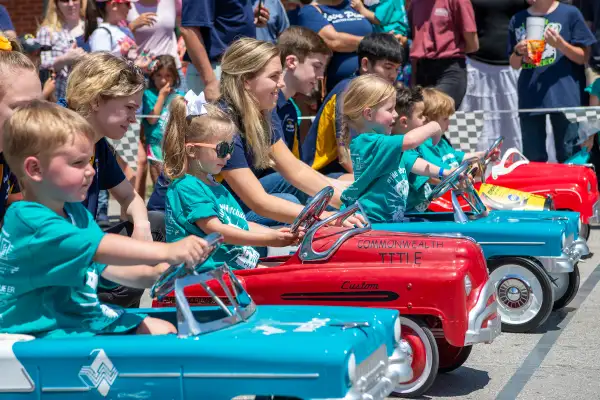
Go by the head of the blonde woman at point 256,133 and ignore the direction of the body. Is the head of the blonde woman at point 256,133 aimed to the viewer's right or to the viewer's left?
to the viewer's right

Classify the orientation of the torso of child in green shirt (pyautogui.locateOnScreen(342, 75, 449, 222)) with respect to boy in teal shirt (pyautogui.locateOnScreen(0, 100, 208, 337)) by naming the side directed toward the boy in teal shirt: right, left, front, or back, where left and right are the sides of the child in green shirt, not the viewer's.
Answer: right

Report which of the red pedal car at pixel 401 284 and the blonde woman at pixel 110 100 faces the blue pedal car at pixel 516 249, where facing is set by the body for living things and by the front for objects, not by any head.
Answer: the blonde woman

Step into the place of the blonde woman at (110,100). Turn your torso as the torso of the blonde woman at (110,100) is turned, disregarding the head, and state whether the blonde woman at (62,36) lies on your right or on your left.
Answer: on your left

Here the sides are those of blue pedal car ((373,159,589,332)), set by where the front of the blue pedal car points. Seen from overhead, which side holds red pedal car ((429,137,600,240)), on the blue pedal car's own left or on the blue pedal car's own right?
on the blue pedal car's own left

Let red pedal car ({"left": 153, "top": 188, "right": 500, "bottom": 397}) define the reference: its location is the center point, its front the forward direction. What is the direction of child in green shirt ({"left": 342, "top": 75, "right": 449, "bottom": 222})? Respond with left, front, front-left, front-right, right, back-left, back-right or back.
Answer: back-left

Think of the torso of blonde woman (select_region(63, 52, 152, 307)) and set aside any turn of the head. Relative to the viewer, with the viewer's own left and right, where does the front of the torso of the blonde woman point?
facing to the right of the viewer

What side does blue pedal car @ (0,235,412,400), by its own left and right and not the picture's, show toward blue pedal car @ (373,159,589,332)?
left

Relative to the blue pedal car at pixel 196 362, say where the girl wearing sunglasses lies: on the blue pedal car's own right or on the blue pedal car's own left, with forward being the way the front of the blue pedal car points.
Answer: on the blue pedal car's own left

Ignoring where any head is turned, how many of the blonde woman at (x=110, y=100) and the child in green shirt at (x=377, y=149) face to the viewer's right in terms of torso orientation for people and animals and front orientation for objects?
2

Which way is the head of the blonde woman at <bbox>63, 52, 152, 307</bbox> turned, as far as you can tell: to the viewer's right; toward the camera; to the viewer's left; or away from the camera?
to the viewer's right

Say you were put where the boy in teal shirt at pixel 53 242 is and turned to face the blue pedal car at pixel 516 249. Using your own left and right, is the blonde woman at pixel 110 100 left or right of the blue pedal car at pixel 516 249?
left

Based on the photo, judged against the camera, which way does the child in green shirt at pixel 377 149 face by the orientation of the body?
to the viewer's right

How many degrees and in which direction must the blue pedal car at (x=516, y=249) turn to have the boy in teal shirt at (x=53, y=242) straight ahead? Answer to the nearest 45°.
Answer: approximately 90° to its right

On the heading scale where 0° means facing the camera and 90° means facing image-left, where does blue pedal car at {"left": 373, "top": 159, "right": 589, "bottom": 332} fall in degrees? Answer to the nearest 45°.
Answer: approximately 315°
